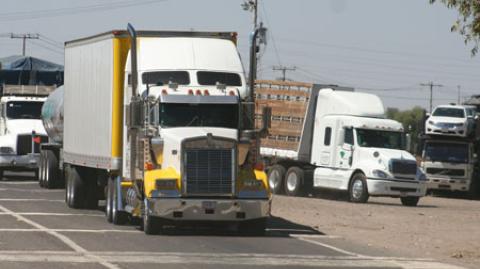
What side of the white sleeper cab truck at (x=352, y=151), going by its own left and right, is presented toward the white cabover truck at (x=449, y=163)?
left

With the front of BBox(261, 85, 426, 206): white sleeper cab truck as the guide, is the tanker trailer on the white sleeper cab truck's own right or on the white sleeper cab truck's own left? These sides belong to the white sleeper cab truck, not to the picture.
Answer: on the white sleeper cab truck's own right

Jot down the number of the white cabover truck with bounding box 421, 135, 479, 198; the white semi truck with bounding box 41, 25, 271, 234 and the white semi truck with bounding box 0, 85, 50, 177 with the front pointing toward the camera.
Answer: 3

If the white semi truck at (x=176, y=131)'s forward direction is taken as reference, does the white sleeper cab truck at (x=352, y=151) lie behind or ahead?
behind

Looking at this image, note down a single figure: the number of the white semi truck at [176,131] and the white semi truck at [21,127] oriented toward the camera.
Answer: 2

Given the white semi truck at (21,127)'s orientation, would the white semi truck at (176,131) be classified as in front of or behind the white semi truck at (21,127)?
in front

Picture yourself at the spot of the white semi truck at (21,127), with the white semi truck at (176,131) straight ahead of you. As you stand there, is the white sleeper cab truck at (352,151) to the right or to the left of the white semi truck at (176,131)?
left

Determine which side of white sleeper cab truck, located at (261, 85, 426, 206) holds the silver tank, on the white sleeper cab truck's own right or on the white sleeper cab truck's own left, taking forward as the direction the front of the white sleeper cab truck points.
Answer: on the white sleeper cab truck's own right

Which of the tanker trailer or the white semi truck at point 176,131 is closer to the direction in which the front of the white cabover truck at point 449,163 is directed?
the white semi truck

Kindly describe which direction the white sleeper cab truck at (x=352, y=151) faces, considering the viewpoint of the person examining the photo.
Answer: facing the viewer and to the right of the viewer

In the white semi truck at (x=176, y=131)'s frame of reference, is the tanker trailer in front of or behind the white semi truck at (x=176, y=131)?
behind

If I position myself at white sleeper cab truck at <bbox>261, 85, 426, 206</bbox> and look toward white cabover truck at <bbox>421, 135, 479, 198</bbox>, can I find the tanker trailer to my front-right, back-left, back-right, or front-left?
back-left
